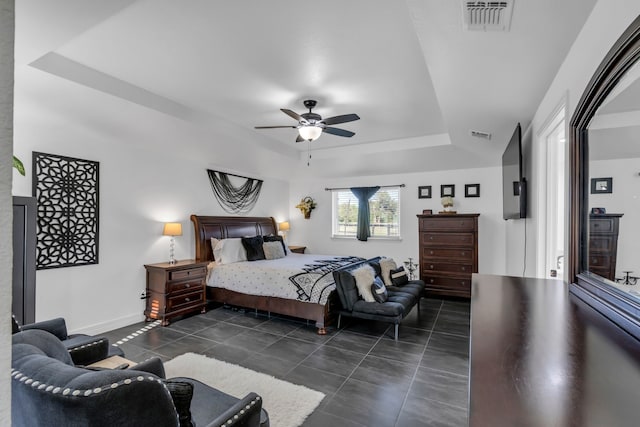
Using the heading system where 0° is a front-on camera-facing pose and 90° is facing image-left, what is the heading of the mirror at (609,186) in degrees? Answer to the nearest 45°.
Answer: approximately 45°

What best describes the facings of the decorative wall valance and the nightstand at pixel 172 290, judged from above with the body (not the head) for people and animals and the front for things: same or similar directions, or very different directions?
same or similar directions

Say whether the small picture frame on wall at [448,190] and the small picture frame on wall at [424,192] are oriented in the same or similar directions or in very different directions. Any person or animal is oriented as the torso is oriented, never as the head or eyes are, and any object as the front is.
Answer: same or similar directions

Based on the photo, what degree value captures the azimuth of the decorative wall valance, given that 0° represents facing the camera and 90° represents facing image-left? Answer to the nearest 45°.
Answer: approximately 315°

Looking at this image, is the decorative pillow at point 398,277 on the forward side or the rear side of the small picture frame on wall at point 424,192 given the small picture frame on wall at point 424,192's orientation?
on the forward side

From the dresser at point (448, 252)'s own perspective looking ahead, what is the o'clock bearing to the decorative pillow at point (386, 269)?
The decorative pillow is roughly at 1 o'clock from the dresser.

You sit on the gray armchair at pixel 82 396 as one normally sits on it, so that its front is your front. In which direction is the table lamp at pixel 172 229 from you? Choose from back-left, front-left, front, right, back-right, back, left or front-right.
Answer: left

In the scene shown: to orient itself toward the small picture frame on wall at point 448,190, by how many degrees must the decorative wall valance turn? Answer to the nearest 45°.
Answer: approximately 45° to its left

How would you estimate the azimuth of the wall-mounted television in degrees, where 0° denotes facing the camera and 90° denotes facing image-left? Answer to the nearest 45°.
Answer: approximately 90°

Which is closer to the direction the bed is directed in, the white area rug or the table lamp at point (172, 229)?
the white area rug

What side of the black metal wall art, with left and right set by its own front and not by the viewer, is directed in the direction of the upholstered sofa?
front

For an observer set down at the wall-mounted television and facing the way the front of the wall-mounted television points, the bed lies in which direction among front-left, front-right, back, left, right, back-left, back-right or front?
front

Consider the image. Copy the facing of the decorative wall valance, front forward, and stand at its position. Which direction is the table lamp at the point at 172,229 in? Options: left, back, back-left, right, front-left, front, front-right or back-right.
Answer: right

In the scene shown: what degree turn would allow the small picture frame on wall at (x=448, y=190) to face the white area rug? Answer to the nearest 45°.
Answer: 0° — it already faces it

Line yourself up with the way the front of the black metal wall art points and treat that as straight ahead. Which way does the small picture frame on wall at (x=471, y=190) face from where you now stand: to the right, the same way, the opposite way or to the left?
to the right

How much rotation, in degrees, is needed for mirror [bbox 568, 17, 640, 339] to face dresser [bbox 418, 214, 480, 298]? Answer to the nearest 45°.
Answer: approximately 90° to its right

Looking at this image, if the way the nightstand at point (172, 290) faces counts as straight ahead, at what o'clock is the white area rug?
The white area rug is roughly at 1 o'clock from the nightstand.
